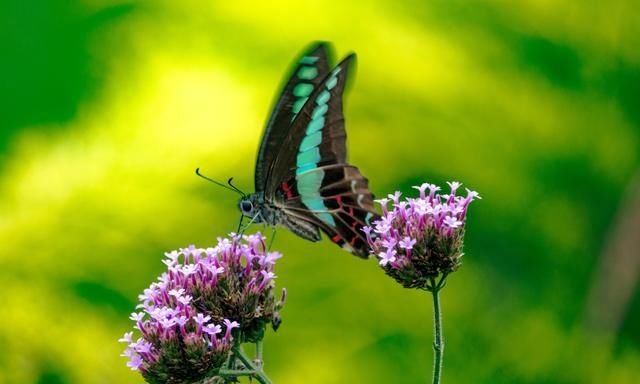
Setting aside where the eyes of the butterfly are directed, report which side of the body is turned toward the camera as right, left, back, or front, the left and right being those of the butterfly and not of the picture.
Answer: left
